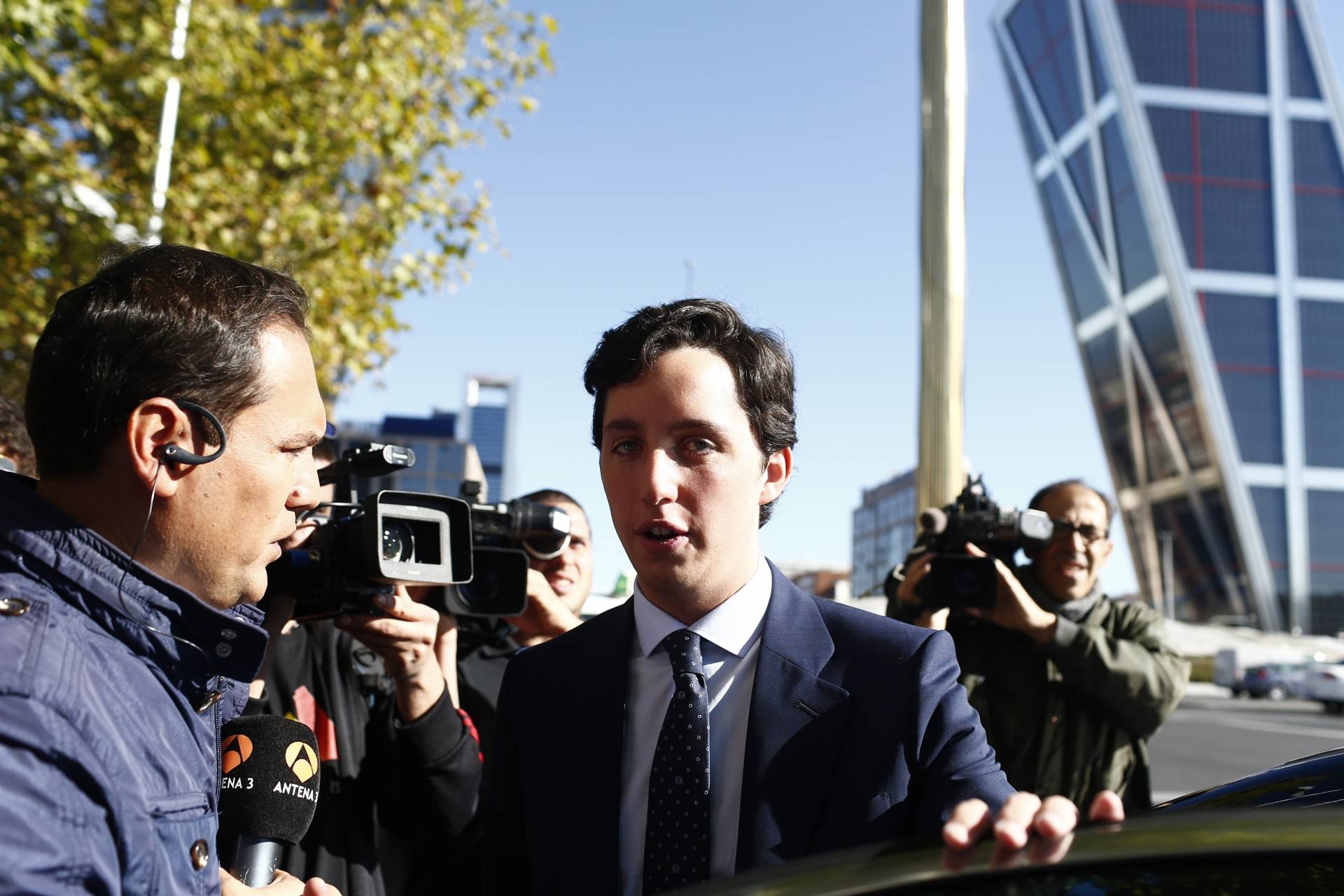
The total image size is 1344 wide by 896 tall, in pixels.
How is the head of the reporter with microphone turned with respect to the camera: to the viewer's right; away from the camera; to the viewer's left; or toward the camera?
to the viewer's right

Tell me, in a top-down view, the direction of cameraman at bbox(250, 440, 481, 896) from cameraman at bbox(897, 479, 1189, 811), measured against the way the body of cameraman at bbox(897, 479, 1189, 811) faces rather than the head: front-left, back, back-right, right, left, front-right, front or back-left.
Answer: front

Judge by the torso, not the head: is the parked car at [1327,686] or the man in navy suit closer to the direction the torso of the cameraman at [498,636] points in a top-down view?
the man in navy suit

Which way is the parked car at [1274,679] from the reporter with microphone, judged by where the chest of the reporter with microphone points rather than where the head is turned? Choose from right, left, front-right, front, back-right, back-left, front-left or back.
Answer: front-left

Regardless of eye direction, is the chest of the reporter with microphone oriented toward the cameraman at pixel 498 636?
no

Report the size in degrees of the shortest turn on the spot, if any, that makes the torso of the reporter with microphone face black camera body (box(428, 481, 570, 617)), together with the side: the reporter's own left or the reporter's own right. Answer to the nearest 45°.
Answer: approximately 45° to the reporter's own left

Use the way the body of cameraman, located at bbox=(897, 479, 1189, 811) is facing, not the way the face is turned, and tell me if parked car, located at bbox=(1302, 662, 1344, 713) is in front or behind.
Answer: behind

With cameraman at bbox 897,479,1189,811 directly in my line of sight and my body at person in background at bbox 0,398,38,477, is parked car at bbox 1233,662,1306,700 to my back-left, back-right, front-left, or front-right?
front-left

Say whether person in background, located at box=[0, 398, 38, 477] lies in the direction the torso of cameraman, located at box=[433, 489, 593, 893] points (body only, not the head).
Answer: no

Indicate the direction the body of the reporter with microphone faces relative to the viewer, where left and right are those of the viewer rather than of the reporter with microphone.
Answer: facing to the right of the viewer

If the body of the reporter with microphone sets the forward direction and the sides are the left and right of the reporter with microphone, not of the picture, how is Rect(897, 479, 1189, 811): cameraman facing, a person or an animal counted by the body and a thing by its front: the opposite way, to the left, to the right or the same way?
to the right

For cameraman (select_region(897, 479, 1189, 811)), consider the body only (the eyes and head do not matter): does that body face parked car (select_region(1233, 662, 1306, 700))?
no

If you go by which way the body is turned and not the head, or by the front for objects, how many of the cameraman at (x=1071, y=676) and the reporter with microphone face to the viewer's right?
1

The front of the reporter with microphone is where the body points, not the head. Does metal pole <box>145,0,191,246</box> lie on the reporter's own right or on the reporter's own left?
on the reporter's own left

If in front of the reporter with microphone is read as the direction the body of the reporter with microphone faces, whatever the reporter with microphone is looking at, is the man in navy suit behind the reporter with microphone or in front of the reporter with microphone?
in front
